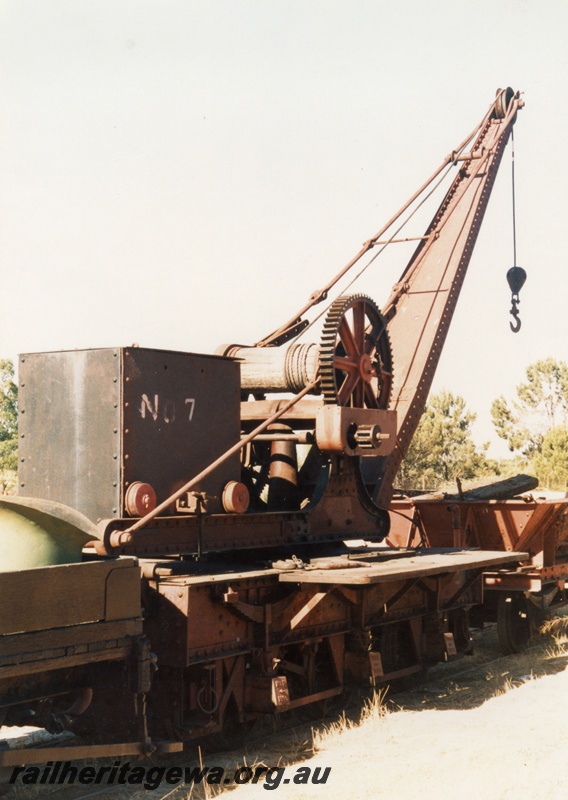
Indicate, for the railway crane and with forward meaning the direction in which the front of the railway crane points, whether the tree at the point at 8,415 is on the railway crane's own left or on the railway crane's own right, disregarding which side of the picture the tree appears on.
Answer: on the railway crane's own left

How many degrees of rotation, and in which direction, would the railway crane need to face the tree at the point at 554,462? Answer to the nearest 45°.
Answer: approximately 45° to its left

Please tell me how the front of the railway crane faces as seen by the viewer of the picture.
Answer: facing away from the viewer and to the right of the viewer
